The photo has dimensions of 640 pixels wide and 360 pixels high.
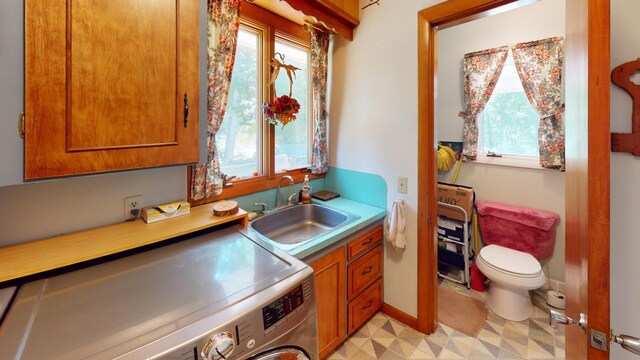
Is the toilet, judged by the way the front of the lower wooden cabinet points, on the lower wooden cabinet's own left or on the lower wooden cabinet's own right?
on the lower wooden cabinet's own left

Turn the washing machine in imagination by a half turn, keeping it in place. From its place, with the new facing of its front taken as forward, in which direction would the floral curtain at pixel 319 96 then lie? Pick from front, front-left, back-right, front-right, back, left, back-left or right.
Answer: right

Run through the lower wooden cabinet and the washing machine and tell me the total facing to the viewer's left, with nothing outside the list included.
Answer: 0

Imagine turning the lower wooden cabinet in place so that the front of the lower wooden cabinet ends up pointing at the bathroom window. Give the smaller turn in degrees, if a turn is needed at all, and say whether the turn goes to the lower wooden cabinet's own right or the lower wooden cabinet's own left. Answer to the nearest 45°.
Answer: approximately 90° to the lower wooden cabinet's own left

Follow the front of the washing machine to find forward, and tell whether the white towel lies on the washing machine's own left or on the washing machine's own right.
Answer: on the washing machine's own left

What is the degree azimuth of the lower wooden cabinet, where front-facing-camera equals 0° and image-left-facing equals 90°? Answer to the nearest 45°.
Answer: approximately 315°

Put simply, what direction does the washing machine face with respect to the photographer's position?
facing the viewer and to the right of the viewer
